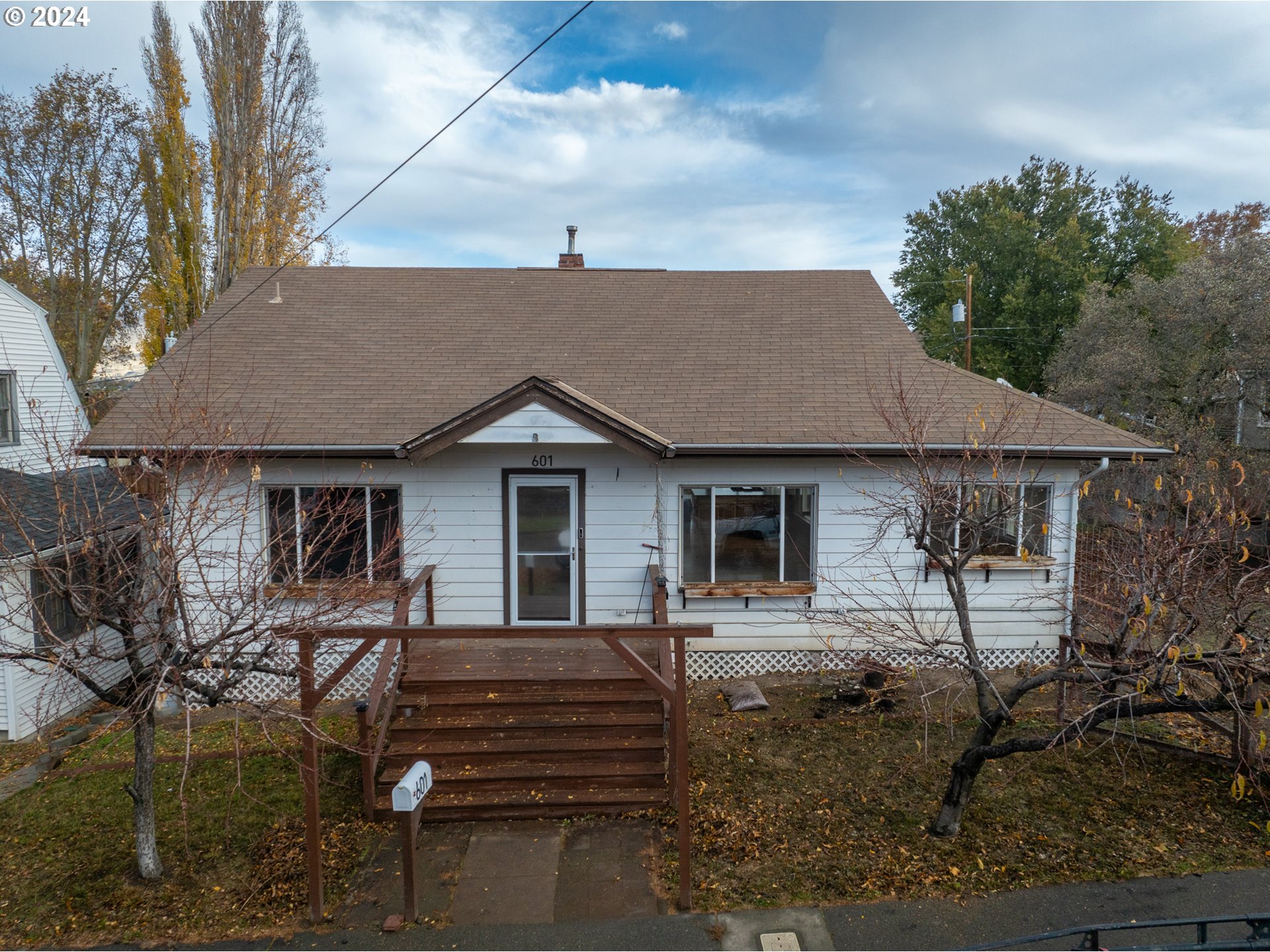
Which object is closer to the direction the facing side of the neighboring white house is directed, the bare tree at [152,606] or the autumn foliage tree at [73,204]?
the bare tree

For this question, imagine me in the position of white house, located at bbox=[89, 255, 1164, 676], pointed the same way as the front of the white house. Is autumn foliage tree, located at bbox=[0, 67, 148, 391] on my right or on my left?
on my right

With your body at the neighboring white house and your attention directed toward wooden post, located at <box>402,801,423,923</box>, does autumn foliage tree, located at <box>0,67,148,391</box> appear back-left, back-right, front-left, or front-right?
back-left

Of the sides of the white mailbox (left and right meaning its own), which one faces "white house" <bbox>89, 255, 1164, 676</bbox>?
back

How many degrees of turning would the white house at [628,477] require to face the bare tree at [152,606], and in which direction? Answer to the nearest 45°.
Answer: approximately 45° to its right

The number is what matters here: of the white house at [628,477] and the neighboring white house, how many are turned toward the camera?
2

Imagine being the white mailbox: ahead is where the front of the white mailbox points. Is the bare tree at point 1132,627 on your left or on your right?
on your left

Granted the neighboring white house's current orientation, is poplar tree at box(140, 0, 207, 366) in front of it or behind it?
behind

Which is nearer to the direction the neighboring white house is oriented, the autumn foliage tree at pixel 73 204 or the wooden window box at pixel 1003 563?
the wooden window box

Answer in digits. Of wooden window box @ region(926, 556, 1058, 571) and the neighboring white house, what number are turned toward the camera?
2

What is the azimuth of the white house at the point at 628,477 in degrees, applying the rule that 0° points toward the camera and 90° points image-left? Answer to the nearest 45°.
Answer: approximately 0°

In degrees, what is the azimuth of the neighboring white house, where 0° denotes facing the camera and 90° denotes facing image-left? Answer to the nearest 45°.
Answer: approximately 0°

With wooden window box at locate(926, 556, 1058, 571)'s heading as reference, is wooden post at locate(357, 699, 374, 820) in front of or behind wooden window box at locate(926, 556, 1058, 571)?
in front
